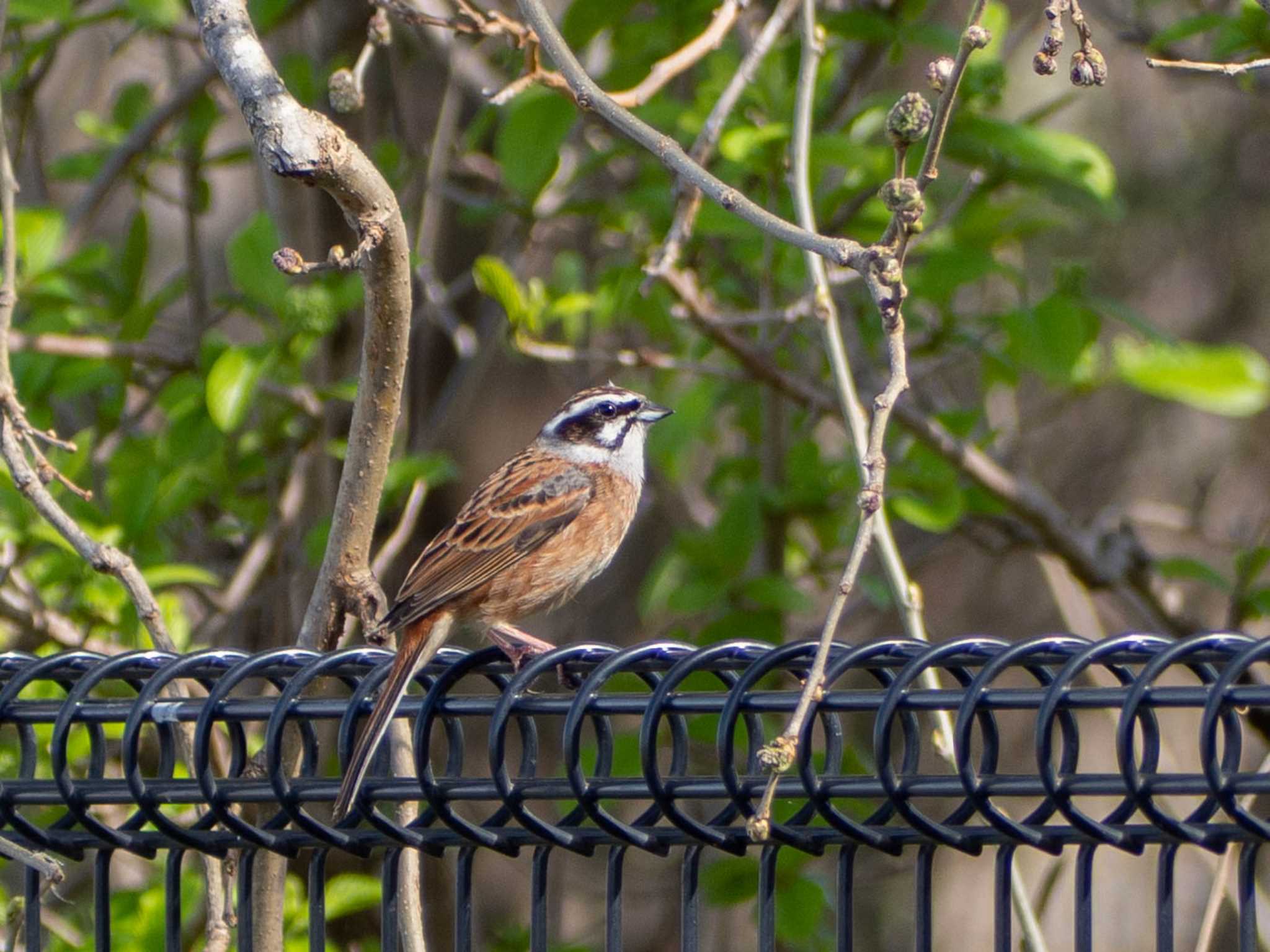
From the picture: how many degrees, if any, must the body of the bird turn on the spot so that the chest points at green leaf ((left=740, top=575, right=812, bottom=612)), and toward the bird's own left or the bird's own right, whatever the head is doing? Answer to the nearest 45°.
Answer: approximately 90° to the bird's own left

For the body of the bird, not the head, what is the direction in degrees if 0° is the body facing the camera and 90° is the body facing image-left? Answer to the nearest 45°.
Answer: approximately 270°

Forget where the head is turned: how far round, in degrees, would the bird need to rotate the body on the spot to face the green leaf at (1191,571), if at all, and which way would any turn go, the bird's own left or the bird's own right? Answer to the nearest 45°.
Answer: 0° — it already faces it

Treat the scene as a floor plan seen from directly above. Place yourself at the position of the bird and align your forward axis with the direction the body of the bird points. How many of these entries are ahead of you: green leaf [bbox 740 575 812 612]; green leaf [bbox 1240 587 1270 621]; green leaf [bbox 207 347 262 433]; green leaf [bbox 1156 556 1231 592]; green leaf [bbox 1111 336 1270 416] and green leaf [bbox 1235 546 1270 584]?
5

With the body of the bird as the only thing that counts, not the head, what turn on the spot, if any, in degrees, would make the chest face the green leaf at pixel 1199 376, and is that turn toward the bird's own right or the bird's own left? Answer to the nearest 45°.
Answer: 0° — it already faces it

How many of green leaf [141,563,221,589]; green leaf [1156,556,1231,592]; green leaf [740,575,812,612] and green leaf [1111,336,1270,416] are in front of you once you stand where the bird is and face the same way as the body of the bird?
3

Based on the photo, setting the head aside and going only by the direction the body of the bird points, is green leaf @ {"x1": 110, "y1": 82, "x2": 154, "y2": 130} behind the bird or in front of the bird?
behind

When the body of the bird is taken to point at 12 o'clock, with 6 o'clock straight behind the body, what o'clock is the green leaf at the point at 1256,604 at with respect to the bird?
The green leaf is roughly at 10 o'clock from the bird.
